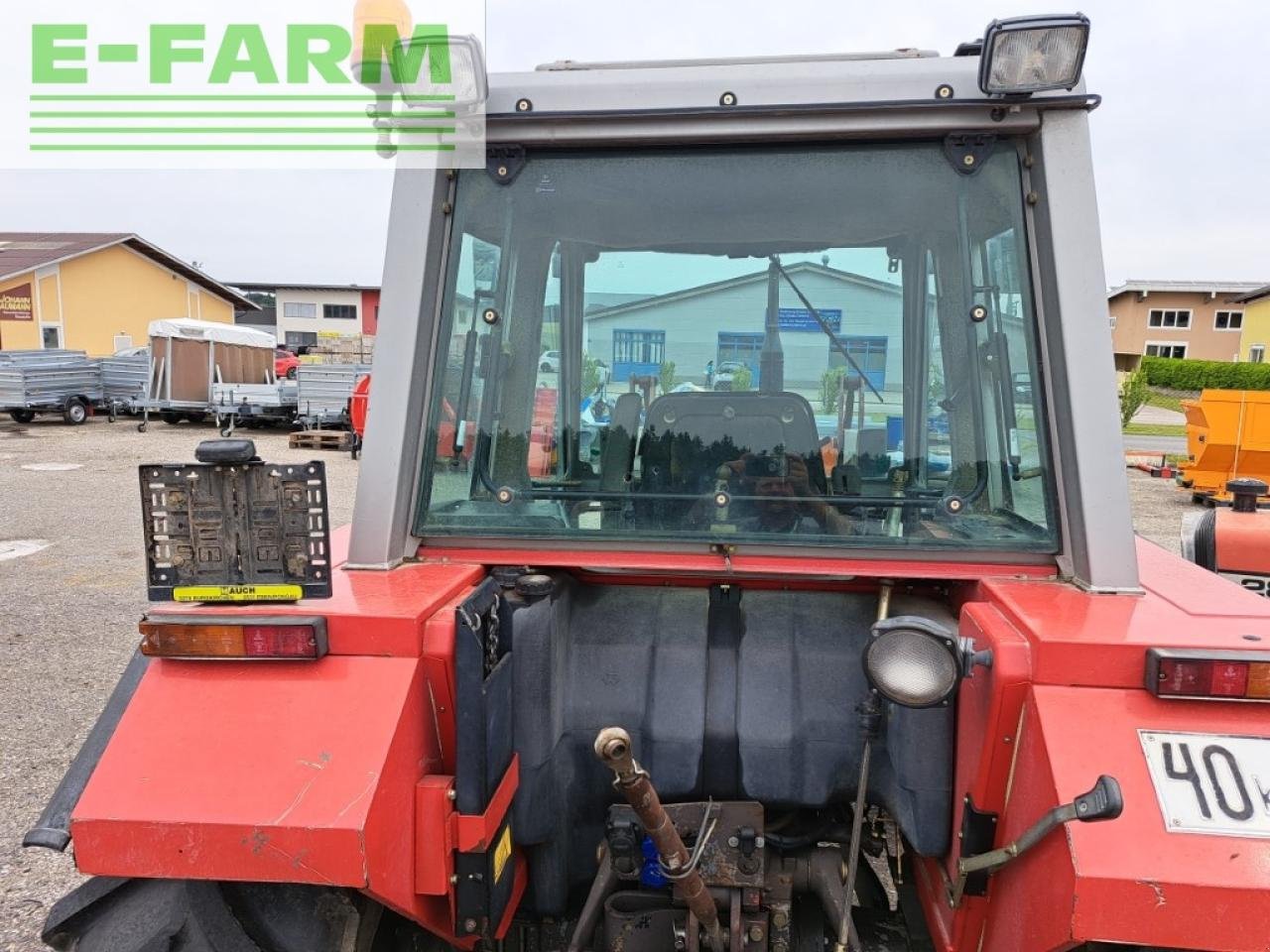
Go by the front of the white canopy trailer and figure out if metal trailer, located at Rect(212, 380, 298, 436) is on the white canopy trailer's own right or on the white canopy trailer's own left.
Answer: on the white canopy trailer's own left

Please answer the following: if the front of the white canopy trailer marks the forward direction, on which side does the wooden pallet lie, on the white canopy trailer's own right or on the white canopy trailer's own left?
on the white canopy trailer's own left

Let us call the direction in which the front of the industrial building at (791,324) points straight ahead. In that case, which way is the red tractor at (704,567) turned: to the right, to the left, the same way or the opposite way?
the opposite way

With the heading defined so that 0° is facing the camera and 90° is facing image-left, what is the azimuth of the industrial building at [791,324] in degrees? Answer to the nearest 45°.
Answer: approximately 0°

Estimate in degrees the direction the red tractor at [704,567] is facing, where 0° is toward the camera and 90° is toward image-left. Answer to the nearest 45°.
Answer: approximately 180°

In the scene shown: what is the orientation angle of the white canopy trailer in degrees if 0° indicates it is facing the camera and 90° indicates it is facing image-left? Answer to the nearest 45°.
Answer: approximately 45°
